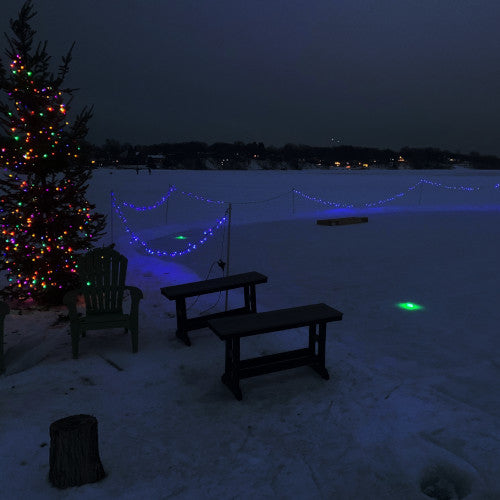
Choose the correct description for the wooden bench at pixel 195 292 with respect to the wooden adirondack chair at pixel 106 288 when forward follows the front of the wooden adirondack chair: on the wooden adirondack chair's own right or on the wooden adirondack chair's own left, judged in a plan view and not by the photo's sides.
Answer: on the wooden adirondack chair's own left

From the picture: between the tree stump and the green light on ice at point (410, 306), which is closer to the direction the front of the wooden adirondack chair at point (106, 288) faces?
the tree stump

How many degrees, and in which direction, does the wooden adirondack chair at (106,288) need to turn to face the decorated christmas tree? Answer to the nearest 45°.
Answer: approximately 135° to its right

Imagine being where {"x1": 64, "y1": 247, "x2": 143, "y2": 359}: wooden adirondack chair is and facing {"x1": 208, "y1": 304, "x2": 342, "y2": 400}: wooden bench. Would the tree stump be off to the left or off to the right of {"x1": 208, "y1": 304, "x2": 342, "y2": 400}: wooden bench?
right

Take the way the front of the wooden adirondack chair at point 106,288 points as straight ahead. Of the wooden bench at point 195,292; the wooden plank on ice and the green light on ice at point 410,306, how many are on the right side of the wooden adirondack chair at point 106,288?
0

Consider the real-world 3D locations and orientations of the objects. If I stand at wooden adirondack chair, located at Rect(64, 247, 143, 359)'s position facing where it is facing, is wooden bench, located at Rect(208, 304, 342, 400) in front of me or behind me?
in front

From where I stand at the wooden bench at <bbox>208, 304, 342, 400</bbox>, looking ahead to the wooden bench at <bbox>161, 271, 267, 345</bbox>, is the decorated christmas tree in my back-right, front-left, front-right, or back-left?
front-left

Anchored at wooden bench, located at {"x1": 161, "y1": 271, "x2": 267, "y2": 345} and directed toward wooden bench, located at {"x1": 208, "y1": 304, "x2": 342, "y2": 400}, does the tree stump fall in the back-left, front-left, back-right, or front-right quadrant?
front-right

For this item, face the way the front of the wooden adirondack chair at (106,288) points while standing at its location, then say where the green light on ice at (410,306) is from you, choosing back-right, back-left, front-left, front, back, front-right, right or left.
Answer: left

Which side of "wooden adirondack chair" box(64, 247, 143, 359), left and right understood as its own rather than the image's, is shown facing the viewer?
front

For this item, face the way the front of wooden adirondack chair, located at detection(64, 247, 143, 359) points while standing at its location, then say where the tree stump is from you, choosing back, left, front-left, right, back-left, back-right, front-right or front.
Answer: front

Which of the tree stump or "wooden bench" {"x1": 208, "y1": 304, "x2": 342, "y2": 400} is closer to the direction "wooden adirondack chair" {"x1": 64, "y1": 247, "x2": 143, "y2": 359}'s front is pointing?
the tree stump

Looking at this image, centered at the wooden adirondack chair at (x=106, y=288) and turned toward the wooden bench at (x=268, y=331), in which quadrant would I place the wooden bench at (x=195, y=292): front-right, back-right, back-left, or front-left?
front-left
